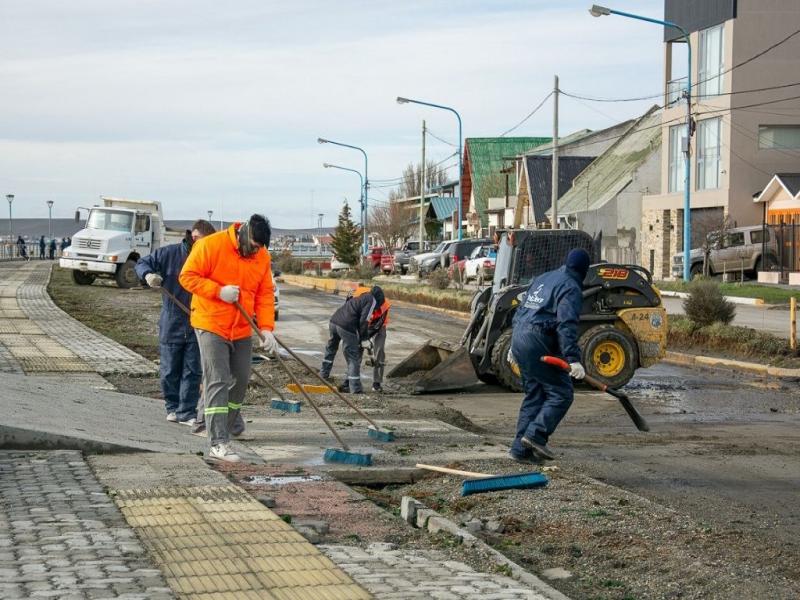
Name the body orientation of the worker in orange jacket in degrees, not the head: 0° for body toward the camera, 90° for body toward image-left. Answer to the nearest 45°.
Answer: approximately 315°

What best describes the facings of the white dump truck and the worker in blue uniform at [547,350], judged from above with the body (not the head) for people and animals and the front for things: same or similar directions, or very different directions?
very different directions

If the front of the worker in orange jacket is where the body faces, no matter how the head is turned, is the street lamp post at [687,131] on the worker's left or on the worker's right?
on the worker's left

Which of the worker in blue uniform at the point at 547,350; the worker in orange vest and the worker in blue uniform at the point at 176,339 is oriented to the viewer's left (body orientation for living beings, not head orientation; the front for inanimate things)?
the worker in orange vest

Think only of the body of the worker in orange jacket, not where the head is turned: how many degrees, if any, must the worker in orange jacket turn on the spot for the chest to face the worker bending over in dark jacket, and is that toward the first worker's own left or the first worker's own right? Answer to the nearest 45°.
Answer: approximately 135° to the first worker's own left

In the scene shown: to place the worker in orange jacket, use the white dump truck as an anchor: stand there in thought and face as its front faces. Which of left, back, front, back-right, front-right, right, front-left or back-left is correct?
front-left

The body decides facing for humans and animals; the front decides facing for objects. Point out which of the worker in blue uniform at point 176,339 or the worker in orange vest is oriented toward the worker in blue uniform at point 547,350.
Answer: the worker in blue uniform at point 176,339

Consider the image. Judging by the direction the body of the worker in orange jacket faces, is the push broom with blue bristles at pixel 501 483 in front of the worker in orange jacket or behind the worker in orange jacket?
in front

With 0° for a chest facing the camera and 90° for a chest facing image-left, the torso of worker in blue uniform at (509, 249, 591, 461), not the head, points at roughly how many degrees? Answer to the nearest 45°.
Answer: approximately 225°

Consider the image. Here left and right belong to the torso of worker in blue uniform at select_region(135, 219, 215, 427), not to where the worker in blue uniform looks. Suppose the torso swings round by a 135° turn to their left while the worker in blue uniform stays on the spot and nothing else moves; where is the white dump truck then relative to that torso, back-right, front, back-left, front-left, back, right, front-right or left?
front

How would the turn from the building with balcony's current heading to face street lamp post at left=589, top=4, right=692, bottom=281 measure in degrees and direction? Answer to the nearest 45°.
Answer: approximately 45° to its left

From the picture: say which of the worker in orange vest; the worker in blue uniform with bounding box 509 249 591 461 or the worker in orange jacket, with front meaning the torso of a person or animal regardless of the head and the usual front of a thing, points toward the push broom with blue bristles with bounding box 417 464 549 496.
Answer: the worker in orange jacket

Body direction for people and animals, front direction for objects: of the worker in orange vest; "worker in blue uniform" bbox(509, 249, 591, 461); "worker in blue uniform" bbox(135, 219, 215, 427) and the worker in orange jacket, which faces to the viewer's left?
the worker in orange vest

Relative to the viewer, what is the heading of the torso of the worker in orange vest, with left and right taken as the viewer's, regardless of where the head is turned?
facing to the left of the viewer

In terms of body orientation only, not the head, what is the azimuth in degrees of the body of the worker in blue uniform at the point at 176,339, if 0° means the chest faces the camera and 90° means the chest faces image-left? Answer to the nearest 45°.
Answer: approximately 315°
